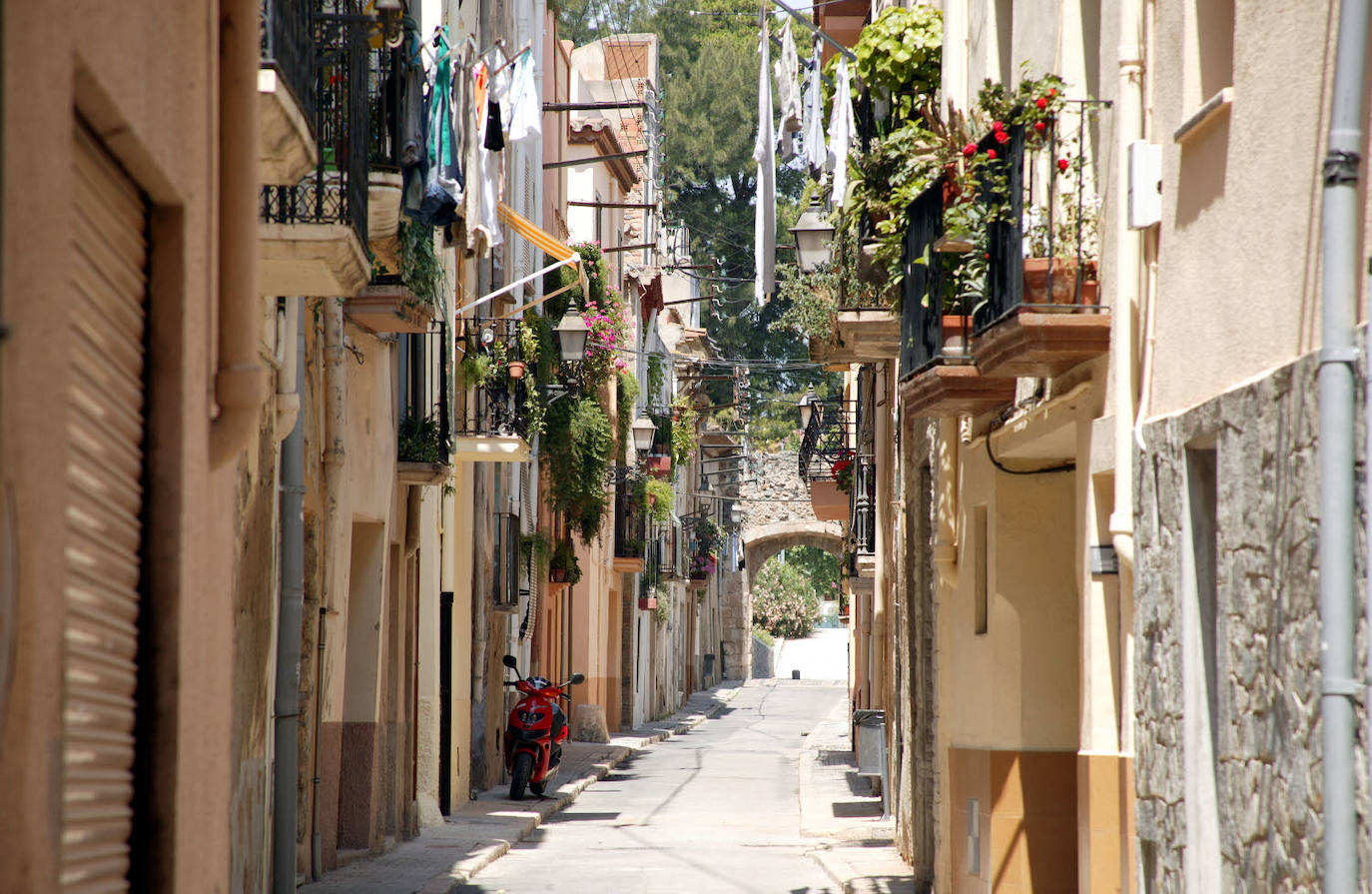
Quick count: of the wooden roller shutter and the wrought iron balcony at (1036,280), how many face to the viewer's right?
1

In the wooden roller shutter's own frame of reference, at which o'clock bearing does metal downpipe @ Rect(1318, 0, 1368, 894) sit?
The metal downpipe is roughly at 12 o'clock from the wooden roller shutter.

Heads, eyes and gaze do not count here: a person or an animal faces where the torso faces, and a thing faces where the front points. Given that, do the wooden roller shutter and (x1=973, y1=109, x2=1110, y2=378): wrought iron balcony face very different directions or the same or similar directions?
very different directions

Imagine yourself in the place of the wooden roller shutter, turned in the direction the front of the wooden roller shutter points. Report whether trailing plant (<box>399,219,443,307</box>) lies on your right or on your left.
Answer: on your left

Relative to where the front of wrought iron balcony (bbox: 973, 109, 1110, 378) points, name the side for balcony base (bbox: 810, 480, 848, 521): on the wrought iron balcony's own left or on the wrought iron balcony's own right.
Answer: on the wrought iron balcony's own right

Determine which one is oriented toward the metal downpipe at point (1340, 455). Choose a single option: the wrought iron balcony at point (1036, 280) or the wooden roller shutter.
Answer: the wooden roller shutter

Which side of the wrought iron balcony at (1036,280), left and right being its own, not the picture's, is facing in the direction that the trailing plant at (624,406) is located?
right

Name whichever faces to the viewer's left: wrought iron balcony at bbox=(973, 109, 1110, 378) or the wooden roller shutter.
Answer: the wrought iron balcony

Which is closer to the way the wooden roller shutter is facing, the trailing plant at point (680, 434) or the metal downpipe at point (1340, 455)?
the metal downpipe

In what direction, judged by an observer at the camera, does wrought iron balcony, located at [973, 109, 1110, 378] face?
facing to the left of the viewer

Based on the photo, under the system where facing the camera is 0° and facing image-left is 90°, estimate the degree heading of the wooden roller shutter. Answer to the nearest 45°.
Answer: approximately 270°

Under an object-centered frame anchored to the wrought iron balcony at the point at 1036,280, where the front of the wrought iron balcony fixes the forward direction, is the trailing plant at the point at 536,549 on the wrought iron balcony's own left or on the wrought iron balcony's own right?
on the wrought iron balcony's own right

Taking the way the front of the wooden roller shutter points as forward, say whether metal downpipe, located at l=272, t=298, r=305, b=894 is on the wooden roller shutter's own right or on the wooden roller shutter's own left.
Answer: on the wooden roller shutter's own left

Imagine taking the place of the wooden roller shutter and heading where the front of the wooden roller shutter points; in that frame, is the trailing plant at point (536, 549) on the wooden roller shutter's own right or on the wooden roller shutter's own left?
on the wooden roller shutter's own left
